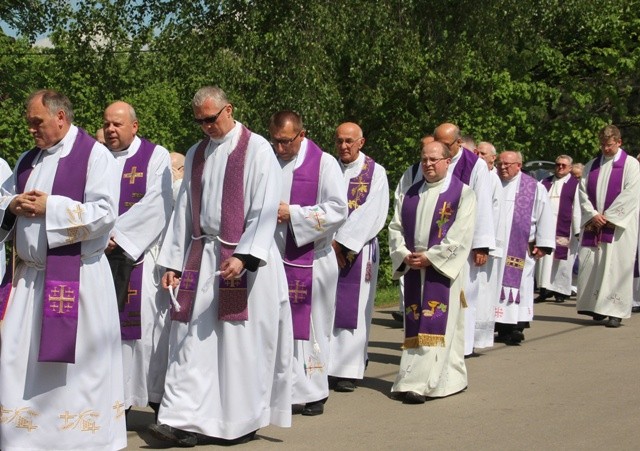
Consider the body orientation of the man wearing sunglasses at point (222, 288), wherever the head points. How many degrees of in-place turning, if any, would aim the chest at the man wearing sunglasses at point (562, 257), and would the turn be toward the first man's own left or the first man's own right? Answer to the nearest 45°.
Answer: approximately 180°

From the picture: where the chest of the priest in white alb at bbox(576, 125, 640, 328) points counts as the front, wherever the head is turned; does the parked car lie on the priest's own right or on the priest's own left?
on the priest's own right

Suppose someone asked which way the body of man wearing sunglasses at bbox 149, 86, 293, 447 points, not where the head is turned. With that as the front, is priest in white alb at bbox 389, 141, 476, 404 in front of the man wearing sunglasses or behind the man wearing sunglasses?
behind

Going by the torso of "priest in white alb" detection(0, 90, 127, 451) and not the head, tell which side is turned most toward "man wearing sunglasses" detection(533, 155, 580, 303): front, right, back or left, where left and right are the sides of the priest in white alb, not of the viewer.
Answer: back

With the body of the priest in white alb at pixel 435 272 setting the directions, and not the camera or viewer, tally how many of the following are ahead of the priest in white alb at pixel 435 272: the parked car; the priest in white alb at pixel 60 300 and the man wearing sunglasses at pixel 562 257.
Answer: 1

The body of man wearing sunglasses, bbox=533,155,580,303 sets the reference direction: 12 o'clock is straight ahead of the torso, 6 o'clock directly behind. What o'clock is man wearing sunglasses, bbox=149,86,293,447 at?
man wearing sunglasses, bbox=149,86,293,447 is roughly at 11 o'clock from man wearing sunglasses, bbox=533,155,580,303.

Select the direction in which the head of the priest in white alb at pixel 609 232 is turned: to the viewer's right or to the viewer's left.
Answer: to the viewer's left
